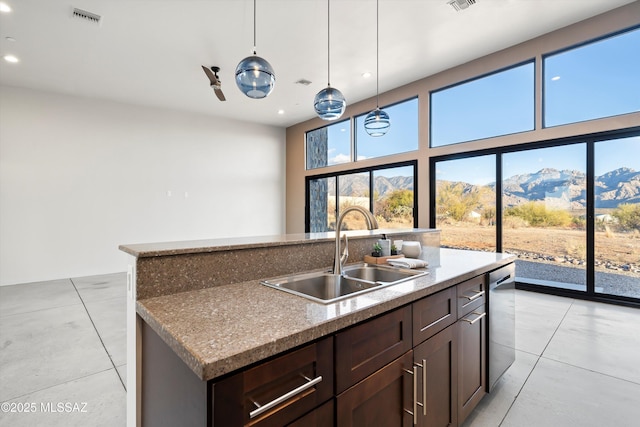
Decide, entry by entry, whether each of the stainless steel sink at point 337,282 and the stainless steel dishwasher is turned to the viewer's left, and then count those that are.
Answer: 0

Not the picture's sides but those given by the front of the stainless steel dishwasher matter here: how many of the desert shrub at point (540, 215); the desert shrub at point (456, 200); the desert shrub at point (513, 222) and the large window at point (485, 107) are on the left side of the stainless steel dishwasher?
4

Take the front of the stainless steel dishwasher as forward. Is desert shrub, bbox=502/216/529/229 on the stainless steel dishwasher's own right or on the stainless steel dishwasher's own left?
on the stainless steel dishwasher's own left

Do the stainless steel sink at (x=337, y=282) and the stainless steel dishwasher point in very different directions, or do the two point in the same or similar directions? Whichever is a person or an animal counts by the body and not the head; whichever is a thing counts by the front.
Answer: same or similar directions

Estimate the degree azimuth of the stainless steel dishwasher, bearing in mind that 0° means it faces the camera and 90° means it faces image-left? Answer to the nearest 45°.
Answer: approximately 270°
